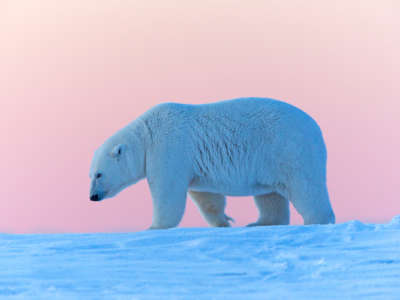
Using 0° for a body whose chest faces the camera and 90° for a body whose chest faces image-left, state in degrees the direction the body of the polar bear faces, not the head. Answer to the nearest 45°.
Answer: approximately 90°
